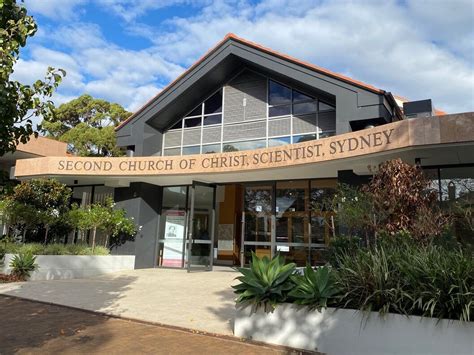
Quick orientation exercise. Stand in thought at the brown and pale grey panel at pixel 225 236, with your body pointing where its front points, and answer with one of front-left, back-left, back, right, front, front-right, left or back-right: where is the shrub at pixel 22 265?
front-right

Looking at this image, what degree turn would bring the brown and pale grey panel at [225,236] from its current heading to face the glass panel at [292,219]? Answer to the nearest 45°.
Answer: approximately 45° to its left

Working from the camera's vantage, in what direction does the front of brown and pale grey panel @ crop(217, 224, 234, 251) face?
facing the viewer

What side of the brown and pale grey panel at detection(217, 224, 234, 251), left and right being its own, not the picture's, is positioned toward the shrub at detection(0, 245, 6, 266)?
right

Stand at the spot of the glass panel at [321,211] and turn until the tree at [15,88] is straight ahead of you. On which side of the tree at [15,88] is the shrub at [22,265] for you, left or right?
right

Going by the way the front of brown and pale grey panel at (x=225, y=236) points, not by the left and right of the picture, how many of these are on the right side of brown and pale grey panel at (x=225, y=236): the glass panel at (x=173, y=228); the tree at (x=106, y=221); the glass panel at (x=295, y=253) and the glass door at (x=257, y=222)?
2

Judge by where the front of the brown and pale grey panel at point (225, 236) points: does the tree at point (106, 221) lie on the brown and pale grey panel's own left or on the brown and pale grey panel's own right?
on the brown and pale grey panel's own right

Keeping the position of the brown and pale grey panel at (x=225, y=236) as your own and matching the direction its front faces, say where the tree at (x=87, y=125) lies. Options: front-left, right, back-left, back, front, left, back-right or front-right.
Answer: back-right

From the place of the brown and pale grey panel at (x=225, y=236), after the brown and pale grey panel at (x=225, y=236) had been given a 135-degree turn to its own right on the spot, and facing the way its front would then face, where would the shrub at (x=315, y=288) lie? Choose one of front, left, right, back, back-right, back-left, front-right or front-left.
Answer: back-left

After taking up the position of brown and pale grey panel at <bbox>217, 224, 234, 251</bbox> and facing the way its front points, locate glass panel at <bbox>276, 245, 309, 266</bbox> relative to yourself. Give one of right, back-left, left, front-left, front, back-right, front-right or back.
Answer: front-left

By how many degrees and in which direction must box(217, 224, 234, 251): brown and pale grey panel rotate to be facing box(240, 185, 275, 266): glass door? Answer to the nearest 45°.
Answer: approximately 45° to its left

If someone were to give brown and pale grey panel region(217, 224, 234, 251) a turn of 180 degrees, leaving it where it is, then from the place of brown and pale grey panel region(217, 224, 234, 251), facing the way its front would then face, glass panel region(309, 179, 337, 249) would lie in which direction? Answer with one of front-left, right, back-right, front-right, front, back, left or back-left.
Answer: back-right

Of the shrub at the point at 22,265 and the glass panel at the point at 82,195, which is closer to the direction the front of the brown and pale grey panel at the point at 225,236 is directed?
the shrub

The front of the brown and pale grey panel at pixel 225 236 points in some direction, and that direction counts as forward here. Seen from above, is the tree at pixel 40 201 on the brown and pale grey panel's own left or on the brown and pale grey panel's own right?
on the brown and pale grey panel's own right

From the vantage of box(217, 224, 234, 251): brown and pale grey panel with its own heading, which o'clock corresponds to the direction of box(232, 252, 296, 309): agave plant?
The agave plant is roughly at 12 o'clock from the brown and pale grey panel.

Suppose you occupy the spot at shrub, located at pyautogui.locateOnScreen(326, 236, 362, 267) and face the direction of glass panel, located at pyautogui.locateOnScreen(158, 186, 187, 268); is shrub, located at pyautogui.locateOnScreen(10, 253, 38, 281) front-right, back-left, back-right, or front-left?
front-left
